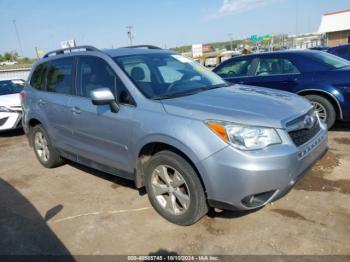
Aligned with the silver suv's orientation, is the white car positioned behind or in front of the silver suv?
behind

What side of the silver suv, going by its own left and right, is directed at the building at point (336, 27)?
left

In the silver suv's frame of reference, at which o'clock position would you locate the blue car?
The blue car is roughly at 9 o'clock from the silver suv.

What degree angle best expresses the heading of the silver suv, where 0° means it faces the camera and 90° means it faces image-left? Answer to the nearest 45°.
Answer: approximately 315°
